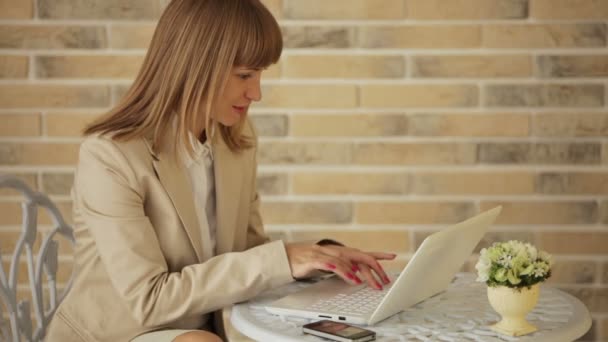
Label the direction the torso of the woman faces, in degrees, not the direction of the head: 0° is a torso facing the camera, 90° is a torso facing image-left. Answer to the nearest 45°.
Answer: approximately 315°

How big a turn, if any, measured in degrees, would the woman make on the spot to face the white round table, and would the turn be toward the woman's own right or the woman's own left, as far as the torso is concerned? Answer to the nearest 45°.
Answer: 0° — they already face it

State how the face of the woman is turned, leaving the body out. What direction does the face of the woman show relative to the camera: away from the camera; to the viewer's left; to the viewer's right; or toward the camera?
to the viewer's right

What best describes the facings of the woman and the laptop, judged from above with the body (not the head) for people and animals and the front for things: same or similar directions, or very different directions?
very different directions

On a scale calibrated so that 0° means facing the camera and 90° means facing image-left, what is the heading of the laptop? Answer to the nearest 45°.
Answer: approximately 135°
